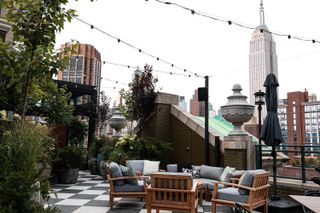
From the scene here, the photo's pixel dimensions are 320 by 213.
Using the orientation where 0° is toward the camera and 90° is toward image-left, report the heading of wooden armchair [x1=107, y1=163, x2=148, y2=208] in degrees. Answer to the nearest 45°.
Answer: approximately 270°

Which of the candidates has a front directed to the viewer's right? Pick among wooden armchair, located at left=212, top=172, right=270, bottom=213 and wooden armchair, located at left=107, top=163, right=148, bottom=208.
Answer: wooden armchair, located at left=107, top=163, right=148, bottom=208

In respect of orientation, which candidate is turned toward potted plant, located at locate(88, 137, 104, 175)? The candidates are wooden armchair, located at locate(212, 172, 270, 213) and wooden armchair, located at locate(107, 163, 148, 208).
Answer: wooden armchair, located at locate(212, 172, 270, 213)

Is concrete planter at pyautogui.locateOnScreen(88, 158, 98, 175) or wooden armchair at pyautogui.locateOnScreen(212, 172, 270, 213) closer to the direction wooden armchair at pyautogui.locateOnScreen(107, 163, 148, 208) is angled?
the wooden armchair

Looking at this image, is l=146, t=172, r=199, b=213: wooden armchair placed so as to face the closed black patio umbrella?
no

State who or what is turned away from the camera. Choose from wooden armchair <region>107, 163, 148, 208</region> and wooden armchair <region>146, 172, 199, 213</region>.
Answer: wooden armchair <region>146, 172, 199, 213</region>

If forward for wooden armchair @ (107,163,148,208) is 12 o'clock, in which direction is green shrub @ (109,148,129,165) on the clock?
The green shrub is roughly at 9 o'clock from the wooden armchair.

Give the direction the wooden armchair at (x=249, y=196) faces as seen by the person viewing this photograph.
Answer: facing away from the viewer and to the left of the viewer

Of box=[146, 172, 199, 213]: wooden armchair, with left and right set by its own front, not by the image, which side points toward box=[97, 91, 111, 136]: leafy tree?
front

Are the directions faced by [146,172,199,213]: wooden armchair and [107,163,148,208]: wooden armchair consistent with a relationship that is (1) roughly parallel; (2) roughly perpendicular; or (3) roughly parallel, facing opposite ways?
roughly perpendicular

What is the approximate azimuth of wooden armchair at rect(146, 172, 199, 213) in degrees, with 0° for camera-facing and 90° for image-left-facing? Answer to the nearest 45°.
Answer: approximately 180°

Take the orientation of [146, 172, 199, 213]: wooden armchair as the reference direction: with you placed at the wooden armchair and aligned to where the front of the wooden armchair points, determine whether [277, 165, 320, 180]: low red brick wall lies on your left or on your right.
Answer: on your right
